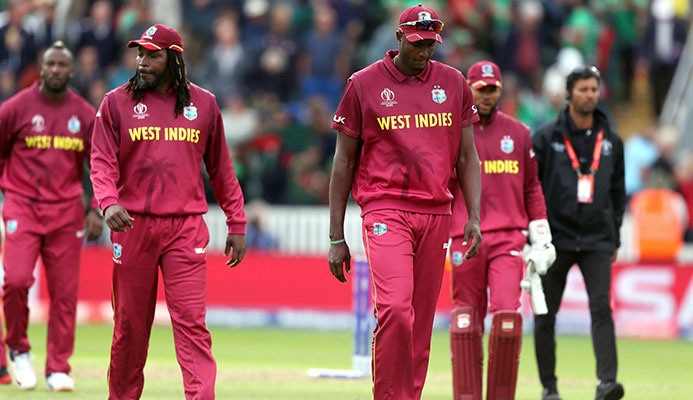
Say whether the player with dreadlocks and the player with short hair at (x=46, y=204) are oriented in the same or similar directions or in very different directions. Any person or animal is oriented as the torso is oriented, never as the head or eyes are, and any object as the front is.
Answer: same or similar directions

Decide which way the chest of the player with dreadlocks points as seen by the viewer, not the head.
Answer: toward the camera

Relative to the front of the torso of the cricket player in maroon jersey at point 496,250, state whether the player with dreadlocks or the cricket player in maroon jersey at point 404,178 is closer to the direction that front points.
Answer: the cricket player in maroon jersey

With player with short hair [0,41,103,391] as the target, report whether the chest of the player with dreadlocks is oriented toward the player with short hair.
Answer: no

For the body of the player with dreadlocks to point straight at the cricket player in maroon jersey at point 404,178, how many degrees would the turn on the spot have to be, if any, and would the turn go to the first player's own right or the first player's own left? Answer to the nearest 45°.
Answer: approximately 90° to the first player's own left

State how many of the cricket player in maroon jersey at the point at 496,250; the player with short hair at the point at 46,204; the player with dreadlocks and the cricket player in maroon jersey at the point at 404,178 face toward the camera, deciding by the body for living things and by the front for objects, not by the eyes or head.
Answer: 4

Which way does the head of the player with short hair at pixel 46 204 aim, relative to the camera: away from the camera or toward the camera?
toward the camera

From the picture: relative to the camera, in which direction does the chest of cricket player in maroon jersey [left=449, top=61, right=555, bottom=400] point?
toward the camera

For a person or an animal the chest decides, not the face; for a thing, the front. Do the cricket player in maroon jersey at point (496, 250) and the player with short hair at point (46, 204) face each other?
no

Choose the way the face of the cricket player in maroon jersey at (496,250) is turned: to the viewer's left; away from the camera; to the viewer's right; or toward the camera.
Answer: toward the camera

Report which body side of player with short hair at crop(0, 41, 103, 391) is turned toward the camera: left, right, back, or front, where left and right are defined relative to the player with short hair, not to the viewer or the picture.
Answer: front

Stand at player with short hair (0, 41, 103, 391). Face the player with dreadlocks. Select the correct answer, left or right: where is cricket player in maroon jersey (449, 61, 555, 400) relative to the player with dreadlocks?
left

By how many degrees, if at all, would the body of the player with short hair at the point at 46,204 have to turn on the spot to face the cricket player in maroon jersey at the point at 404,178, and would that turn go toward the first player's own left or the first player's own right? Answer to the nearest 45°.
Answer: approximately 45° to the first player's own left

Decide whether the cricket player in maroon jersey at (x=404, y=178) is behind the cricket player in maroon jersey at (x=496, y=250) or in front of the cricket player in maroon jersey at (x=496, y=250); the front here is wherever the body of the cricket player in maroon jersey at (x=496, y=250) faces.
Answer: in front

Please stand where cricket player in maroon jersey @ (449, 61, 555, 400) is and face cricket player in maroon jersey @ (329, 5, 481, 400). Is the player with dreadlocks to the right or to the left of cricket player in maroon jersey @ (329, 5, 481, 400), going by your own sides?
right
